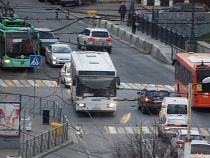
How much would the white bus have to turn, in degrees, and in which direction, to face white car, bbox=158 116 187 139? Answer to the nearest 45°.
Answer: approximately 45° to its left

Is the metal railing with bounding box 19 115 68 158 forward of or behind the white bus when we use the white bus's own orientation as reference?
forward

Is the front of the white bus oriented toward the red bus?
no

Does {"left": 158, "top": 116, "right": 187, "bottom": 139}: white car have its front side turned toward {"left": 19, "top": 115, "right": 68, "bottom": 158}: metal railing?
no

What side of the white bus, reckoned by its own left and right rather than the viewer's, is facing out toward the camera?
front

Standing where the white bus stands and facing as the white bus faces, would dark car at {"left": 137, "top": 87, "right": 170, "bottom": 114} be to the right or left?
on its left
